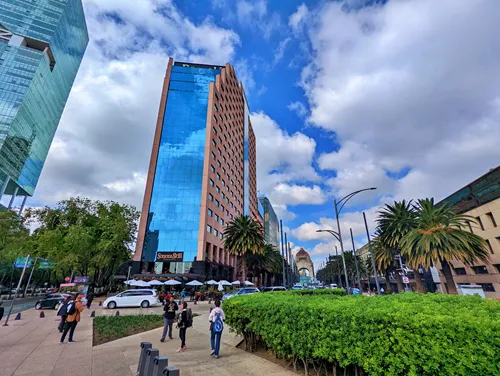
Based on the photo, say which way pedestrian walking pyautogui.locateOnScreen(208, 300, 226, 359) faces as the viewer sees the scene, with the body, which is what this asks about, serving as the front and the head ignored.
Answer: away from the camera

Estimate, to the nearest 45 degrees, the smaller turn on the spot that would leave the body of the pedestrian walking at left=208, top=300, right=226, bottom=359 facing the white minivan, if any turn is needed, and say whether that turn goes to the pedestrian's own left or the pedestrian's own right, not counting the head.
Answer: approximately 45° to the pedestrian's own left

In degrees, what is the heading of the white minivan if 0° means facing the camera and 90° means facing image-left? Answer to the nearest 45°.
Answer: approximately 90°

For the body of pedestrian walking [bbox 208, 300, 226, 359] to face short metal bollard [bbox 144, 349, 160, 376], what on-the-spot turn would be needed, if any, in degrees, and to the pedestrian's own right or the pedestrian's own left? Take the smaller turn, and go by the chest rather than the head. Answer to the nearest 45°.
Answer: approximately 180°

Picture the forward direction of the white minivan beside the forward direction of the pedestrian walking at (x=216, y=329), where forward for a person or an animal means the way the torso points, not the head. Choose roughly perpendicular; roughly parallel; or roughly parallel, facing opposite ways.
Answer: roughly perpendicular

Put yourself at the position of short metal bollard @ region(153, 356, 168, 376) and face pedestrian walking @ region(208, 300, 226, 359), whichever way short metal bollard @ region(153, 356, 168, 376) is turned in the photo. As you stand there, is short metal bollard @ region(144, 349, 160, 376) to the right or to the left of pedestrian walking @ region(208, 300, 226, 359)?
left

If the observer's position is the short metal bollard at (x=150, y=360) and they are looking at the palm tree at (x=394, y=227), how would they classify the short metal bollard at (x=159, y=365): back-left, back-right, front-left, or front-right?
back-right

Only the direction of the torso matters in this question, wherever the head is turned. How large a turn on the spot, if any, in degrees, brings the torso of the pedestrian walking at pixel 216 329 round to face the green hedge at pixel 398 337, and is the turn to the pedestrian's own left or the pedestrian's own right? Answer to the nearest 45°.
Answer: approximately 135° to the pedestrian's own right

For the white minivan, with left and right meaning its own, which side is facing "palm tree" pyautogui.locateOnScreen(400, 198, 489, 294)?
back

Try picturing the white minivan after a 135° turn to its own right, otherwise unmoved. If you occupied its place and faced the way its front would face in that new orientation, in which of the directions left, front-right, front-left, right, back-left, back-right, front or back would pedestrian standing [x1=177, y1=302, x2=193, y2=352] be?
back-right

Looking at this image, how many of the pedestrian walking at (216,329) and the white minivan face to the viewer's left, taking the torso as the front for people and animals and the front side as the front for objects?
1

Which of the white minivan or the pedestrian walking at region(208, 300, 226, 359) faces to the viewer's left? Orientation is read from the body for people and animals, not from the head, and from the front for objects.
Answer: the white minivan
